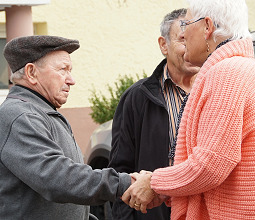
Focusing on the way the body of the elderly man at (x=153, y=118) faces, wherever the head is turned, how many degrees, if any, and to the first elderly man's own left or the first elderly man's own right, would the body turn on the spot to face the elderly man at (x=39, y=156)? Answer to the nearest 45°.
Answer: approximately 90° to the first elderly man's own right

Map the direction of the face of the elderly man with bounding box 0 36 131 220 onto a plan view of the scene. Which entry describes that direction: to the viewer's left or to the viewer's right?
to the viewer's right

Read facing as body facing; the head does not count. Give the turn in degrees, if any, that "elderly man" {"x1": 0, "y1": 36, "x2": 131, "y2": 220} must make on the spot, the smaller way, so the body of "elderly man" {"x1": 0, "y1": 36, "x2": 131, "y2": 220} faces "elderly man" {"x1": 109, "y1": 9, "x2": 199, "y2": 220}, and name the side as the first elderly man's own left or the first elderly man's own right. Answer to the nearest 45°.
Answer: approximately 45° to the first elderly man's own left

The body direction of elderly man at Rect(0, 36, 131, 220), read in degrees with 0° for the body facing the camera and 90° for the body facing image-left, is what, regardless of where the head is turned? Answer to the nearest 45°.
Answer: approximately 270°

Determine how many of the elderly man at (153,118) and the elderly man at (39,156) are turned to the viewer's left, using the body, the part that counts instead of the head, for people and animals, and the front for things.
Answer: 0
